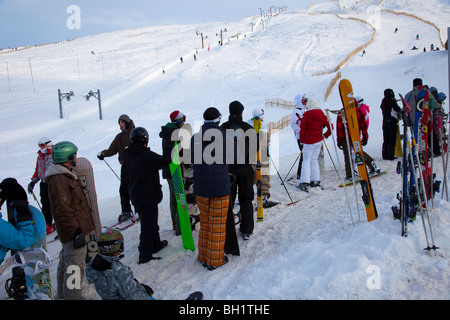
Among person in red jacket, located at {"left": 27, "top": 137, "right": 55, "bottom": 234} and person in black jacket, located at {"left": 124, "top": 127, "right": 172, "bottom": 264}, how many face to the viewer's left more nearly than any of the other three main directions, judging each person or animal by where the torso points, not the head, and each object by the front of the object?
0

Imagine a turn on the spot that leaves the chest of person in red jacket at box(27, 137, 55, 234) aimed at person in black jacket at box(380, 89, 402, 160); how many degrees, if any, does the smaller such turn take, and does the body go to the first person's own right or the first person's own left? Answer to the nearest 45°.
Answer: approximately 45° to the first person's own left

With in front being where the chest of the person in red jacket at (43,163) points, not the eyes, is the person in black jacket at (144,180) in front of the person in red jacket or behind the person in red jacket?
in front

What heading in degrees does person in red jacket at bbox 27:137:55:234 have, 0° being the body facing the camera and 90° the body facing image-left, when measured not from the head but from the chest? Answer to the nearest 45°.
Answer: approximately 315°

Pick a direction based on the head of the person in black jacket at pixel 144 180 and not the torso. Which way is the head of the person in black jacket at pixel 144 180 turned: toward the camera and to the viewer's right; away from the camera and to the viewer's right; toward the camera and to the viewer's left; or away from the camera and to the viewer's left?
away from the camera and to the viewer's right

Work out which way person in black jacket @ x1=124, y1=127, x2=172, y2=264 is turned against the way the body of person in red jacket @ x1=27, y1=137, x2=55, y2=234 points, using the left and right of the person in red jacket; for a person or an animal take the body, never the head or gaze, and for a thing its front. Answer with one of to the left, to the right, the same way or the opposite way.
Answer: to the left

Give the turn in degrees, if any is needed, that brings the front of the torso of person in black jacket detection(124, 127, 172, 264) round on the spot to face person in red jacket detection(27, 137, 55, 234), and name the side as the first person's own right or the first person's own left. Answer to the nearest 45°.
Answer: approximately 90° to the first person's own left

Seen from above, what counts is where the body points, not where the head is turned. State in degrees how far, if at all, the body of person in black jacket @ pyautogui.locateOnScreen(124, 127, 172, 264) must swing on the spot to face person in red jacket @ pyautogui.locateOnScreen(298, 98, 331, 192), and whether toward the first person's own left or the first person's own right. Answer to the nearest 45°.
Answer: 0° — they already face them

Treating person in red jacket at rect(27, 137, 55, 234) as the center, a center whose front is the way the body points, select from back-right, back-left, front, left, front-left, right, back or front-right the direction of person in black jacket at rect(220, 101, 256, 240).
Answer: front

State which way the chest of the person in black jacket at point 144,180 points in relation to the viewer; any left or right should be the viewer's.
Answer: facing away from the viewer and to the right of the viewer
